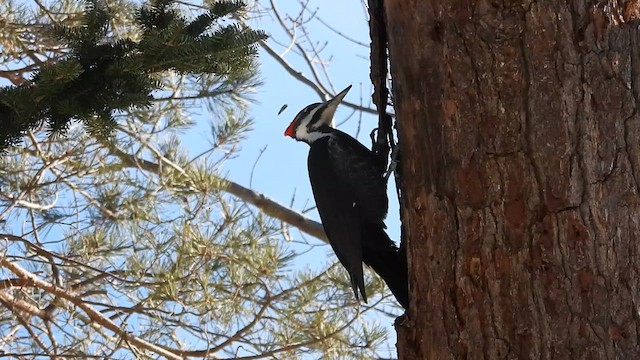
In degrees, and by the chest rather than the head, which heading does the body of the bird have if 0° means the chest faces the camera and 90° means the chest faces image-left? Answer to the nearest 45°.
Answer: approximately 270°
